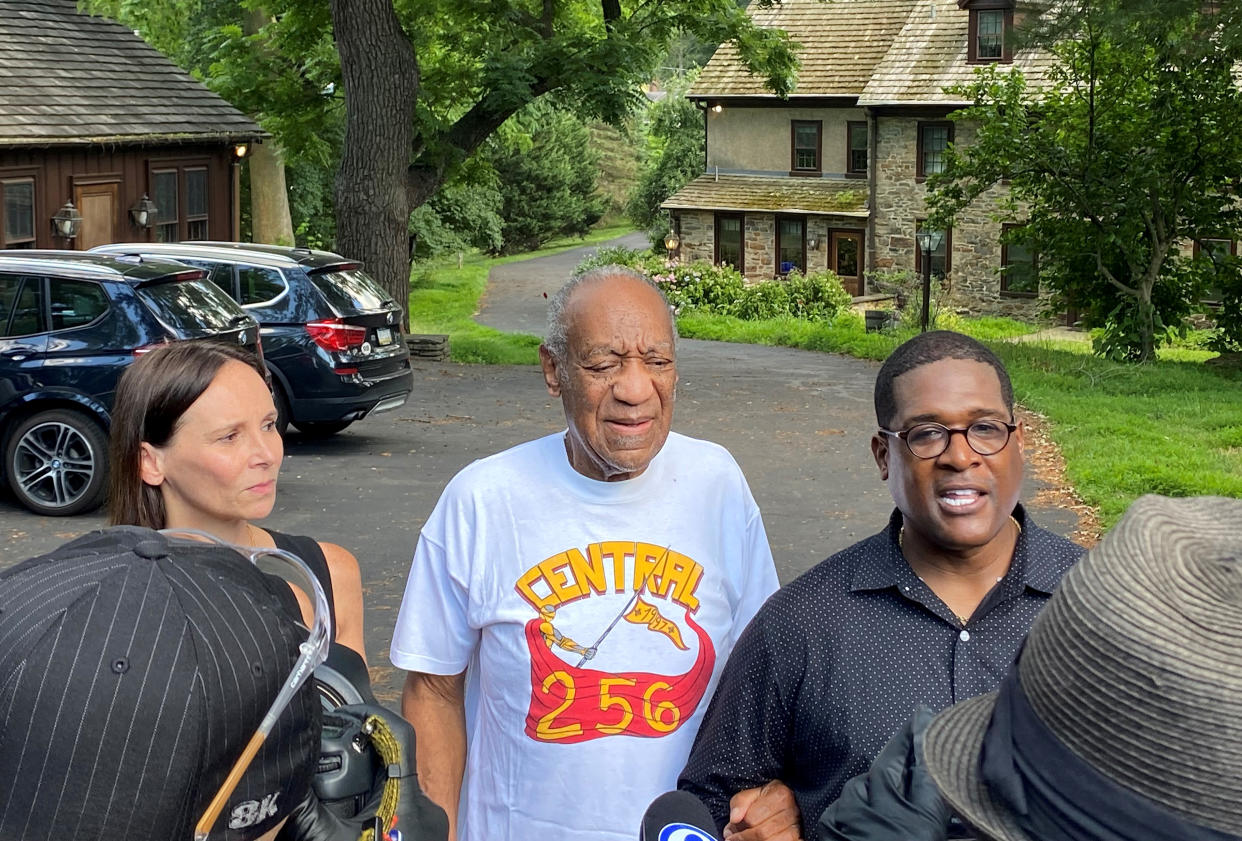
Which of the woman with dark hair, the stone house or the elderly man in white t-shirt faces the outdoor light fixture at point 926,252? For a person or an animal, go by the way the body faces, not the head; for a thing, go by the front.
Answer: the stone house

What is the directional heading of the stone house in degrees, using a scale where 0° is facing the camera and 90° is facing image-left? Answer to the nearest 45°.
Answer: approximately 0°

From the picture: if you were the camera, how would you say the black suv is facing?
facing away from the viewer and to the left of the viewer

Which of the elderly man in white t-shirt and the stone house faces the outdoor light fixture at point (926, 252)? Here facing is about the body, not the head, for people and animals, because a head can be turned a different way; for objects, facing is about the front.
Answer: the stone house

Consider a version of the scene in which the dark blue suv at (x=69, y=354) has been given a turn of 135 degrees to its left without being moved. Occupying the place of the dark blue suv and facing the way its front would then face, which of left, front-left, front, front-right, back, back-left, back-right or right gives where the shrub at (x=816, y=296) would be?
back-left

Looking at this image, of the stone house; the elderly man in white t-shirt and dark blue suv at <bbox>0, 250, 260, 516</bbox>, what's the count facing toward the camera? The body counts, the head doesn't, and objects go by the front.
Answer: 2

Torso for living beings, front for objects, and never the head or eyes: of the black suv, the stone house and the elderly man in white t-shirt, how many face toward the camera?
2

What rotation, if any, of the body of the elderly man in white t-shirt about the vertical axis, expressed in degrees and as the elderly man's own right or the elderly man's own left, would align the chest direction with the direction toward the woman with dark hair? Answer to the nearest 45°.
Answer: approximately 90° to the elderly man's own right

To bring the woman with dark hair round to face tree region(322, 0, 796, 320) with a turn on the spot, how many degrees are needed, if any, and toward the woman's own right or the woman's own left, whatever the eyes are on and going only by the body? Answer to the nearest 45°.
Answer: approximately 135° to the woman's own left

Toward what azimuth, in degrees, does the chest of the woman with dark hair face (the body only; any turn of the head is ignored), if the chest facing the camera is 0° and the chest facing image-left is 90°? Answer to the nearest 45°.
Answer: approximately 315°
